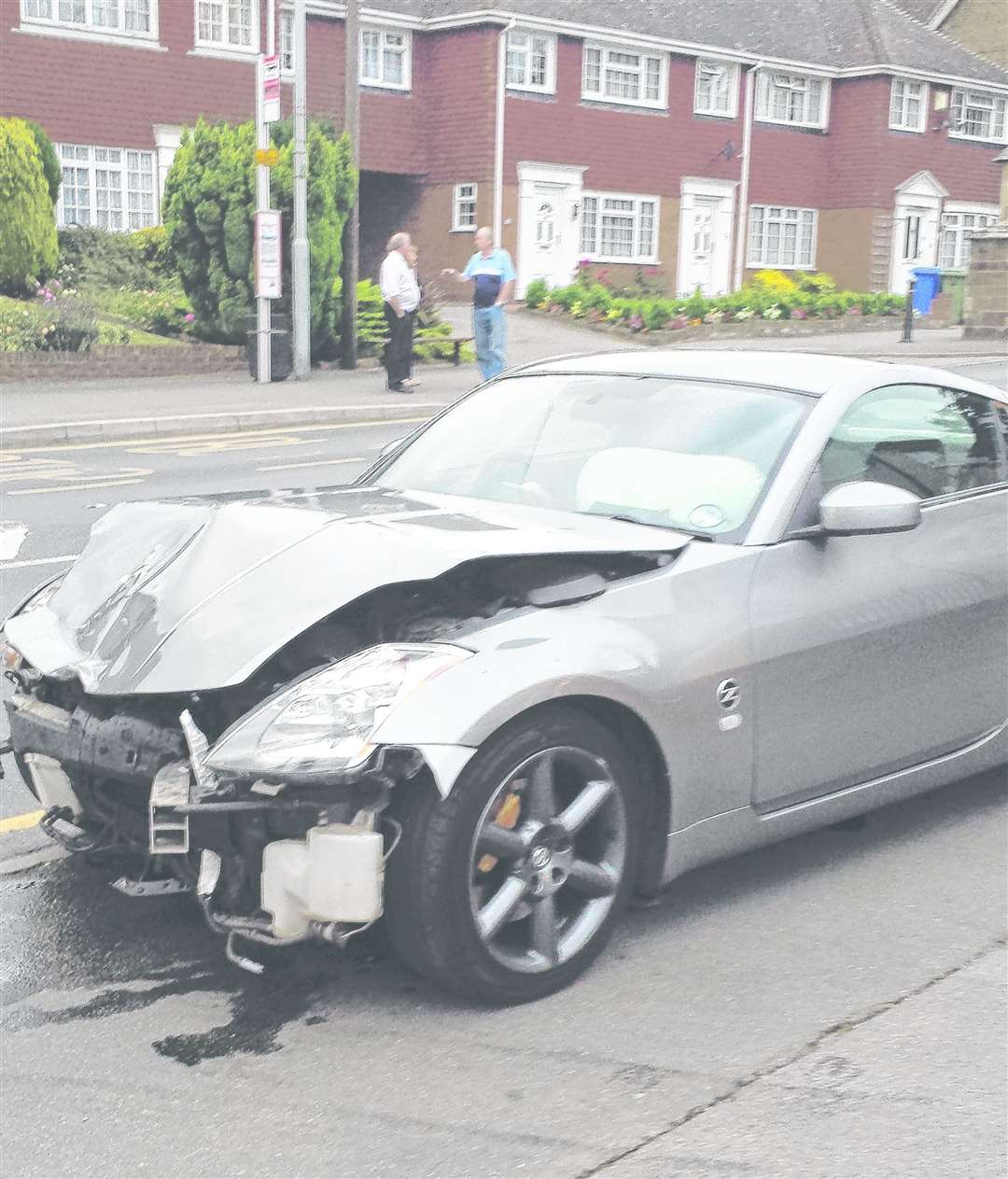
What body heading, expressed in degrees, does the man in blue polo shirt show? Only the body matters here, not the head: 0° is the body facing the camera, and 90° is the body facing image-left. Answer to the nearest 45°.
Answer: approximately 45°

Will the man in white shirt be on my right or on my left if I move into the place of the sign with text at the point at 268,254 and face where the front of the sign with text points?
on my left

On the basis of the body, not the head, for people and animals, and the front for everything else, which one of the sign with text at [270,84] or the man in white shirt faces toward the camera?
the sign with text

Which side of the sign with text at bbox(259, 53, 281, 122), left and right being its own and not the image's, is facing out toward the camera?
front

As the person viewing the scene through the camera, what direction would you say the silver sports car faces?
facing the viewer and to the left of the viewer

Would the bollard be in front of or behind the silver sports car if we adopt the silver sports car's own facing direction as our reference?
behind

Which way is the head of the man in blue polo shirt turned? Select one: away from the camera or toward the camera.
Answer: toward the camera

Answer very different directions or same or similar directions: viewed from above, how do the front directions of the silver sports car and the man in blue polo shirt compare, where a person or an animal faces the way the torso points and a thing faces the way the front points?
same or similar directions

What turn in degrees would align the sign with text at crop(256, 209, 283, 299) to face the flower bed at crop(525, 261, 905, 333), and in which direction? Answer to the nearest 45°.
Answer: approximately 135° to its left

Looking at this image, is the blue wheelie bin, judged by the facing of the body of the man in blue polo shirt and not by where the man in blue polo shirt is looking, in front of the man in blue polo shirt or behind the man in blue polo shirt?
behind

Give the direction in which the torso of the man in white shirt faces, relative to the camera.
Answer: to the viewer's right

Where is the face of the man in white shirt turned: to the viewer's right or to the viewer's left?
to the viewer's right

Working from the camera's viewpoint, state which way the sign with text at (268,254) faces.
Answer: facing the viewer

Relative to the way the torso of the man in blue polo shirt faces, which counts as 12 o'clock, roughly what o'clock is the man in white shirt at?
The man in white shirt is roughly at 3 o'clock from the man in blue polo shirt.
